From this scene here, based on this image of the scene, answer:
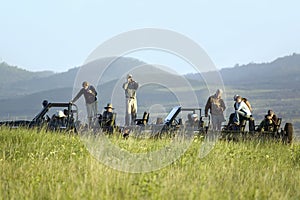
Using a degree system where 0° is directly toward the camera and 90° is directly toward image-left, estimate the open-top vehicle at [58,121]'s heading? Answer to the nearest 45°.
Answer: approximately 90°

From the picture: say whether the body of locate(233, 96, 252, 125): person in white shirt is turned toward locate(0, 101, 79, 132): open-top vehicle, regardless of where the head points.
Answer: yes

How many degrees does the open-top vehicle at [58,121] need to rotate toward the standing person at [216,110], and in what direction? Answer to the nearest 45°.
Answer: approximately 180°

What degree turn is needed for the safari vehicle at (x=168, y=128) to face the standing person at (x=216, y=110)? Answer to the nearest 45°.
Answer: approximately 135° to its right

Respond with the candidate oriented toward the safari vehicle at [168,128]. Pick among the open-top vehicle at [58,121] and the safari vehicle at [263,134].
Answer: the safari vehicle at [263,134]

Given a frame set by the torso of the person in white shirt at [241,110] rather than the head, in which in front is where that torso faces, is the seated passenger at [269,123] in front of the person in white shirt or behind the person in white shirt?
behind

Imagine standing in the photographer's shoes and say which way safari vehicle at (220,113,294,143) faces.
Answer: facing to the left of the viewer

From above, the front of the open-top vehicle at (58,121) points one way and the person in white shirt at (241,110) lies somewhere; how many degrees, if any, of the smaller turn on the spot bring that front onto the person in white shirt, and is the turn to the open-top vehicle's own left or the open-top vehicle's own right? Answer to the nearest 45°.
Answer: approximately 180°

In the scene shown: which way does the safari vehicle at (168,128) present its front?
to the viewer's left
